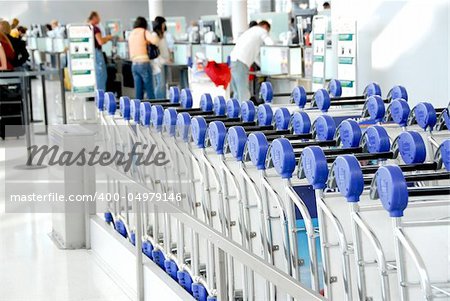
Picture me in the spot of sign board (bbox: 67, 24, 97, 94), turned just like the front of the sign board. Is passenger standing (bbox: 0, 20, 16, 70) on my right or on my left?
on my right

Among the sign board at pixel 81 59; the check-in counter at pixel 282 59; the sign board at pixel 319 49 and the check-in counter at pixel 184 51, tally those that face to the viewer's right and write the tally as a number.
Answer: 0

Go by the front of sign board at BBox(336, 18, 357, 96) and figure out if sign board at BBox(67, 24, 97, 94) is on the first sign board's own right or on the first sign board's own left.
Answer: on the first sign board's own right

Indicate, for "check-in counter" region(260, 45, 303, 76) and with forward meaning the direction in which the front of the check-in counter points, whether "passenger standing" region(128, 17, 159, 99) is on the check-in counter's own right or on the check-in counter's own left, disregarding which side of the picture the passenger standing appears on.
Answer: on the check-in counter's own right

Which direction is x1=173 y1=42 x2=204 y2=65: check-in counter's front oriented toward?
toward the camera

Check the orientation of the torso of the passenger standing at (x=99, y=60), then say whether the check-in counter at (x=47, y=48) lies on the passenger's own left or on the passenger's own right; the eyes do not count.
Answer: on the passenger's own left

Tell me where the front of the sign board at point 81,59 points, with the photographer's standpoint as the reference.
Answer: facing the viewer

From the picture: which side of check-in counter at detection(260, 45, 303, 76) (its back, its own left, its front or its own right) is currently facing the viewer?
front
